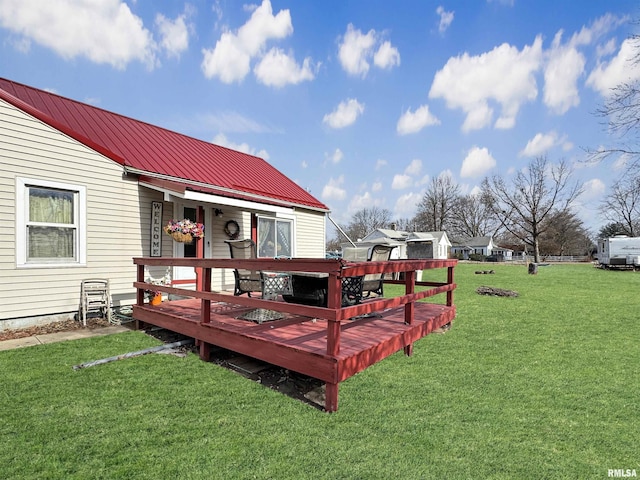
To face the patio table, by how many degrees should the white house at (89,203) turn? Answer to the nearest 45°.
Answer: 0° — it already faces it

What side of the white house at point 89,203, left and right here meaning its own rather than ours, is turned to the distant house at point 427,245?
left

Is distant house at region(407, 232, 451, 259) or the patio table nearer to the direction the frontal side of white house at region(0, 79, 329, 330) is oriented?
the patio table

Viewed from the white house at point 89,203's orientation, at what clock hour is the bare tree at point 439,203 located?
The bare tree is roughly at 9 o'clock from the white house.

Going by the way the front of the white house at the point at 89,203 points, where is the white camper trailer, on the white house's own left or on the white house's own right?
on the white house's own left

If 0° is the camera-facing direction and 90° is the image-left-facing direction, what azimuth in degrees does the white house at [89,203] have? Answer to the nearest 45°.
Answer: approximately 315°

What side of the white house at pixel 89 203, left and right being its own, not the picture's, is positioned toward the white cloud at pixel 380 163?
left

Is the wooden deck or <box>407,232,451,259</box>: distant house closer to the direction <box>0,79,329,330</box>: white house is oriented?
the wooden deck

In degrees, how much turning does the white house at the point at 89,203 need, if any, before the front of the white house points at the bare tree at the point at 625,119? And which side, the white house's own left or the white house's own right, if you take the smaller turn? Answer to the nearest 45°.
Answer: approximately 45° to the white house's own left
